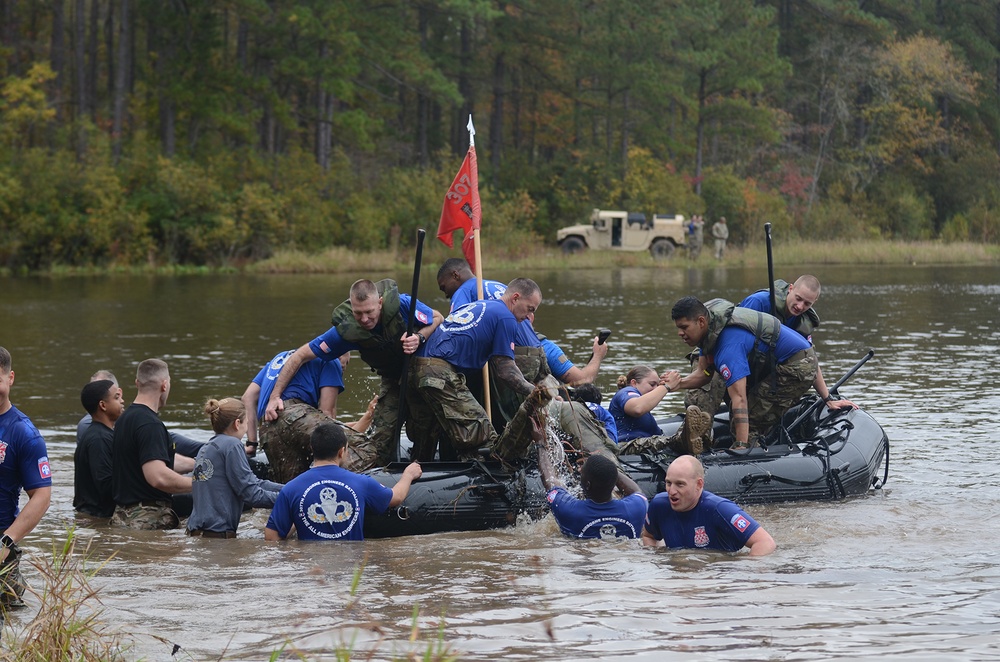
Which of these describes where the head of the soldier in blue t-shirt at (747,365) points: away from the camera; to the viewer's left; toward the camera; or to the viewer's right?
to the viewer's left

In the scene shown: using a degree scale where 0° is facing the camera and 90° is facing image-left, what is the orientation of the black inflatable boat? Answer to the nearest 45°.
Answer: approximately 270°

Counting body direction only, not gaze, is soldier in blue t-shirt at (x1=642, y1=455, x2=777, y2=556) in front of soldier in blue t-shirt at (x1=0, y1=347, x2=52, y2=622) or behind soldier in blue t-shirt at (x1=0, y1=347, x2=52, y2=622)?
behind

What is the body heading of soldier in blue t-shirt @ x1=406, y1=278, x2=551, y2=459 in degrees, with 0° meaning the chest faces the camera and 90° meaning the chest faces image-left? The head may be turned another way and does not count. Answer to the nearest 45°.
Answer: approximately 270°

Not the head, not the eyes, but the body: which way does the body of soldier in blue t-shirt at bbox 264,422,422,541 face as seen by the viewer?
away from the camera

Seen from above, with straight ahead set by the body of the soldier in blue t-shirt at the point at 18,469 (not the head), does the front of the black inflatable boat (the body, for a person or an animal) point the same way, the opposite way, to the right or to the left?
to the left

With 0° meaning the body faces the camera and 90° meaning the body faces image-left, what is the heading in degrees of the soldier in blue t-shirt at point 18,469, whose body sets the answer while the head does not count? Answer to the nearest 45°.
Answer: approximately 45°

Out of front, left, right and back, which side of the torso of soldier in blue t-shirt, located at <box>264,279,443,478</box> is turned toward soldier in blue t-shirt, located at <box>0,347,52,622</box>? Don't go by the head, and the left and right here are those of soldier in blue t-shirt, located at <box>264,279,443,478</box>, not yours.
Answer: front

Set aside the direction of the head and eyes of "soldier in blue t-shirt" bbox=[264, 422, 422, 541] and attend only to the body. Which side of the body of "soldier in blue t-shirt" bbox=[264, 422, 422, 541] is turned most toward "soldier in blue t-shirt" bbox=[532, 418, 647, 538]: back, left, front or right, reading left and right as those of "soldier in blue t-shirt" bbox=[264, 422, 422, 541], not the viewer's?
right

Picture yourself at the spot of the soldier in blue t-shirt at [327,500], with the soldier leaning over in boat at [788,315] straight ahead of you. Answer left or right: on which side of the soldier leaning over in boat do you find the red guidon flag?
left
